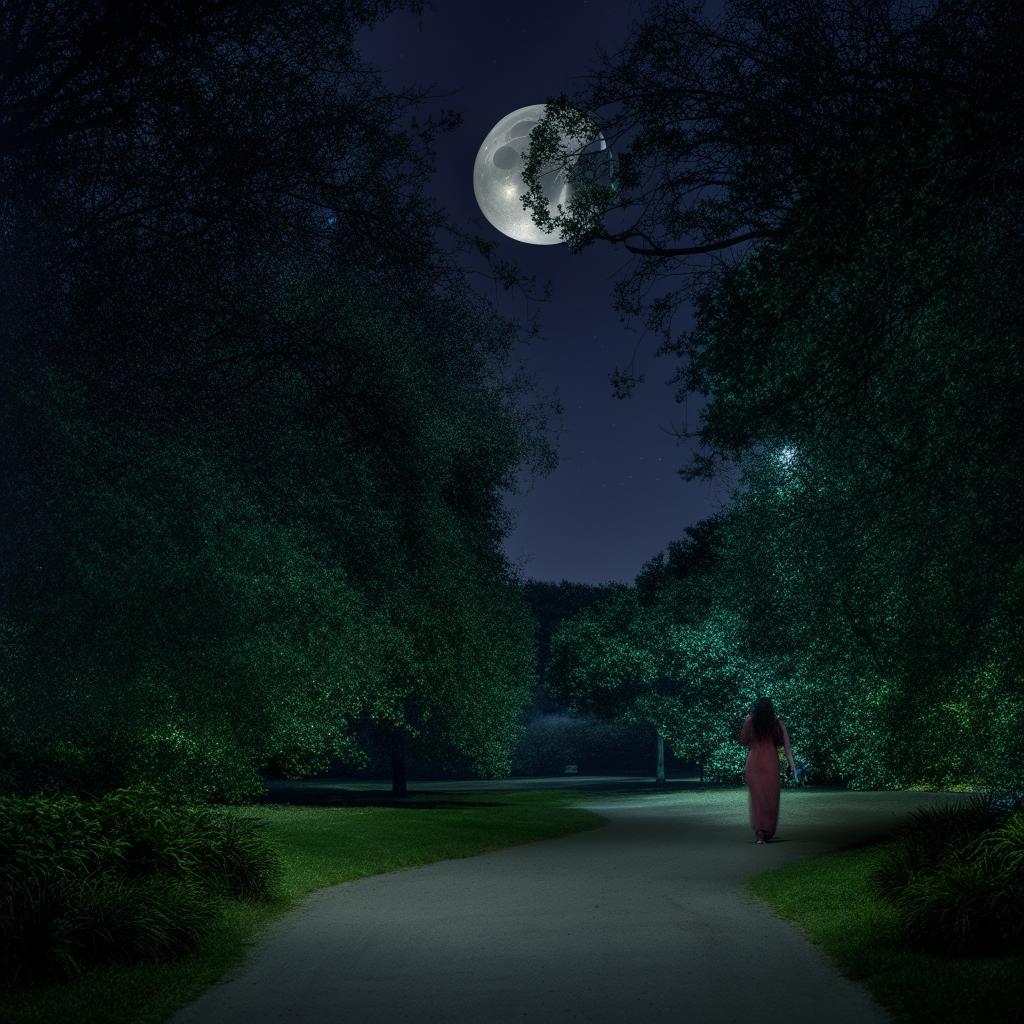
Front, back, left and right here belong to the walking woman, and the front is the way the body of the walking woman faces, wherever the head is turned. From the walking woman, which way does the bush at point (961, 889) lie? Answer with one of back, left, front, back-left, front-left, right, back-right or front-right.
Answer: back

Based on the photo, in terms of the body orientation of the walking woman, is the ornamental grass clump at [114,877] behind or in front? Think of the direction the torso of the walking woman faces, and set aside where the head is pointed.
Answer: behind

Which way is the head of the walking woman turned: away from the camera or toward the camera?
away from the camera

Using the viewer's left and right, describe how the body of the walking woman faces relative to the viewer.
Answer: facing away from the viewer
